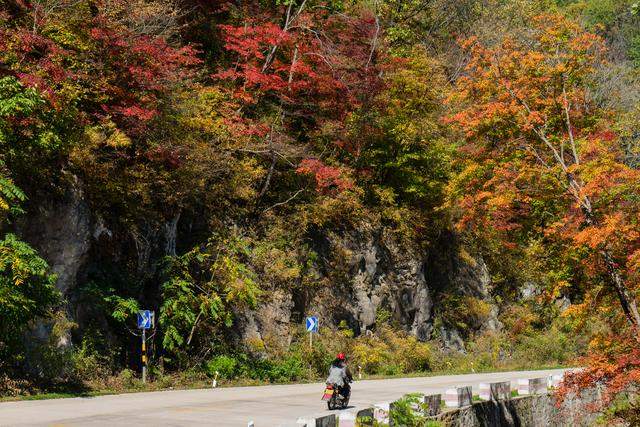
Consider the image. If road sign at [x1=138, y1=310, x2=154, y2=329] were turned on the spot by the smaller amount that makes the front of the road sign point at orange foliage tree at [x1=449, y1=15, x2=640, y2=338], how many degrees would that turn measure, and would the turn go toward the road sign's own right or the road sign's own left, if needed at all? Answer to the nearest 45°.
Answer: approximately 90° to the road sign's own left

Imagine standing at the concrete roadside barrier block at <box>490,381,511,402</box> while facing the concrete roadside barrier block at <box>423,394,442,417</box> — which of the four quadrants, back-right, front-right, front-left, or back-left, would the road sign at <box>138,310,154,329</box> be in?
front-right

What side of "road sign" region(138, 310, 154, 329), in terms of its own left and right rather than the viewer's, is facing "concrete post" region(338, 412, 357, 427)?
front

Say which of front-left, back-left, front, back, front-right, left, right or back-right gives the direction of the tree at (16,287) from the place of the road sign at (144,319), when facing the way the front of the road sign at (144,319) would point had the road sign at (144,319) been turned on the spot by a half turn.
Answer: back-left

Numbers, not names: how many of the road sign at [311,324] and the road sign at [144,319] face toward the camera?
2

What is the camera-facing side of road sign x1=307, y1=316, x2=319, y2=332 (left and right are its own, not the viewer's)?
front

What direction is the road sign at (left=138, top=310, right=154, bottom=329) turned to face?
toward the camera

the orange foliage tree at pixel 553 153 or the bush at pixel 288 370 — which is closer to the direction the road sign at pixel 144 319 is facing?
the orange foliage tree

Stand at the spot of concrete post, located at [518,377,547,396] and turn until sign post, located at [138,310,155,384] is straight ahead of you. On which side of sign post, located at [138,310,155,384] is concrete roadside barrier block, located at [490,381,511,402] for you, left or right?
left

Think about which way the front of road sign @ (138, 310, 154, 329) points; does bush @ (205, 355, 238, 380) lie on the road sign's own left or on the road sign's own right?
on the road sign's own left

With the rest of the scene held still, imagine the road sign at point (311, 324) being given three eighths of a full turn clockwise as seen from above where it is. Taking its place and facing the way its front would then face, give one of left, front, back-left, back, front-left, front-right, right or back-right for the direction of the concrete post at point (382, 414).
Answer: back-left

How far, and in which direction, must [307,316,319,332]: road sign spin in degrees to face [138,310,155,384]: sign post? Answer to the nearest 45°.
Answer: approximately 45° to its right

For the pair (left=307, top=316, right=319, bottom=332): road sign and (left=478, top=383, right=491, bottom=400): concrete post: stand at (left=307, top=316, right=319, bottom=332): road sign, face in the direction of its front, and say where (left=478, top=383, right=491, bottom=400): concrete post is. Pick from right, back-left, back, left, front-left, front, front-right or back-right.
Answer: front-left

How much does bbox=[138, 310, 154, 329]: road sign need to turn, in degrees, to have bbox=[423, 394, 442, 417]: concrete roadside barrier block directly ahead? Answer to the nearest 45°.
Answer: approximately 45° to its left

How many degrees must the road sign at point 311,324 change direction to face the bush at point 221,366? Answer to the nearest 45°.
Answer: approximately 45° to its right

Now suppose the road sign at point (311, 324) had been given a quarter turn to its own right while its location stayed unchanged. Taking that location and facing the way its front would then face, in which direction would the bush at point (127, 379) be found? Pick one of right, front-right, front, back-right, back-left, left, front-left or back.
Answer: front-left

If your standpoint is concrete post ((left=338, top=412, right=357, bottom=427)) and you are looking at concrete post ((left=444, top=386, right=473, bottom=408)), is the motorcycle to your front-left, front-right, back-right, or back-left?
front-left

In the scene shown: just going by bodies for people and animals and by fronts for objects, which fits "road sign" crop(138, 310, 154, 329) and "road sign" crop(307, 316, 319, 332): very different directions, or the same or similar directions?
same or similar directions
